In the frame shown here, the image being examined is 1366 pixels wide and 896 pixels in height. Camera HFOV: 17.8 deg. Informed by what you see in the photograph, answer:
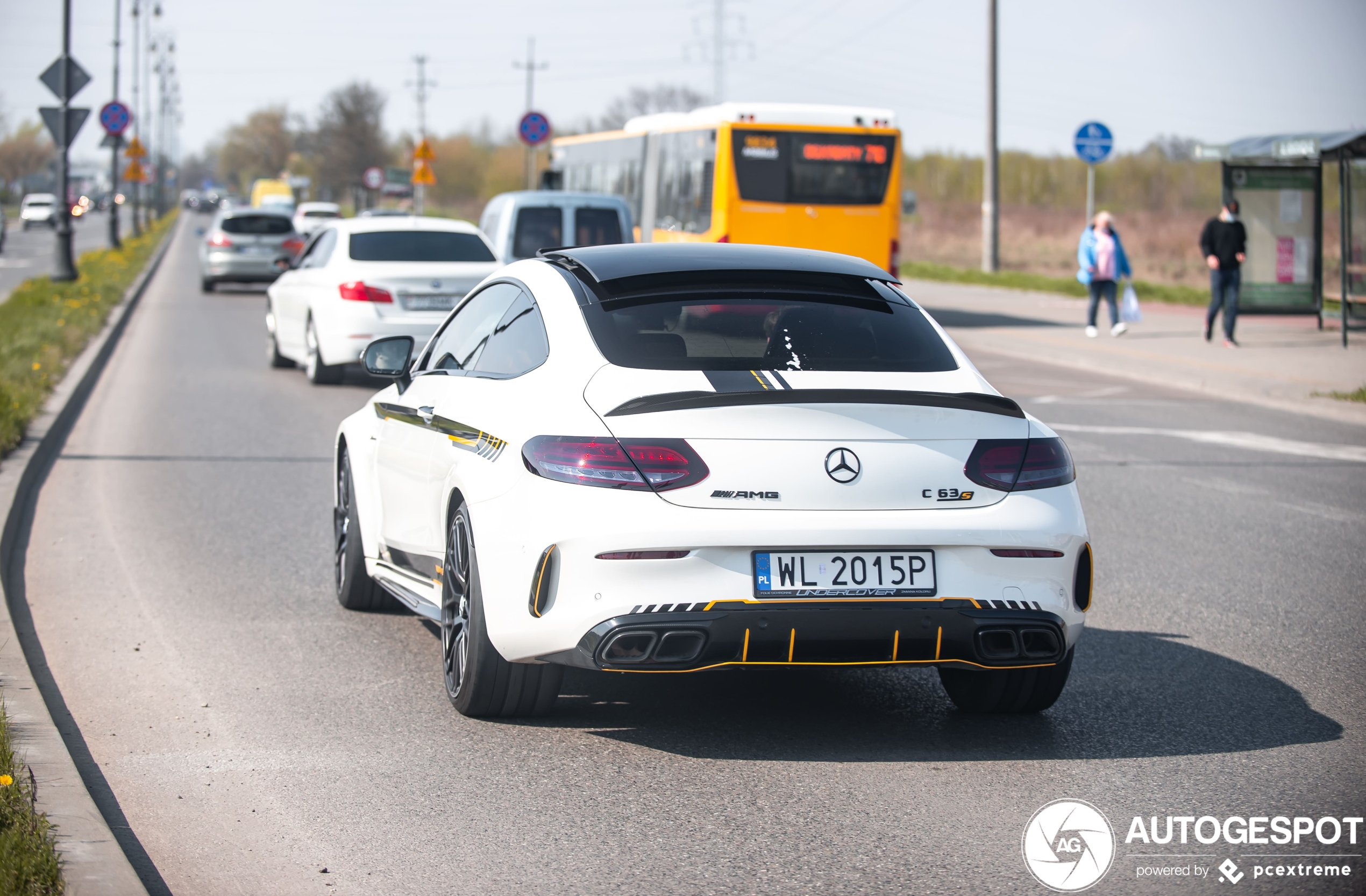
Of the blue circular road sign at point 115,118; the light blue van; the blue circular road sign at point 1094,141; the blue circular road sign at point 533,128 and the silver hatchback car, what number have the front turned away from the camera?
2

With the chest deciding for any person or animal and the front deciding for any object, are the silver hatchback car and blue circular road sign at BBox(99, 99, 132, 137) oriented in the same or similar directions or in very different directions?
very different directions

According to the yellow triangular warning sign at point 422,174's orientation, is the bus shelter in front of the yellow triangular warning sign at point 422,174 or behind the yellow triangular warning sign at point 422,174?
in front

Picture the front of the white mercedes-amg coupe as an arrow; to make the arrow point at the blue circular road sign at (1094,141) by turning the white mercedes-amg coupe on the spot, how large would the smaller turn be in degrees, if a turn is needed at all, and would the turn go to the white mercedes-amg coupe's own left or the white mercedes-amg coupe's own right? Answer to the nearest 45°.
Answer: approximately 45° to the white mercedes-amg coupe's own right

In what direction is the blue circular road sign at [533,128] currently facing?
toward the camera

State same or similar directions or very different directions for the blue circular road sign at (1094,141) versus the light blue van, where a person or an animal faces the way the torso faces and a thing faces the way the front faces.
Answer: very different directions

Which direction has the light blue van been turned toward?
away from the camera

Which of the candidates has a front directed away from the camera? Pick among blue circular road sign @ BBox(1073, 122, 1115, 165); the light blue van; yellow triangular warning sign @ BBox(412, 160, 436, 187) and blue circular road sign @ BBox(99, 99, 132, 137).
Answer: the light blue van

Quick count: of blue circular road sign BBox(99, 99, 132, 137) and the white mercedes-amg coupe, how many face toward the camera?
1

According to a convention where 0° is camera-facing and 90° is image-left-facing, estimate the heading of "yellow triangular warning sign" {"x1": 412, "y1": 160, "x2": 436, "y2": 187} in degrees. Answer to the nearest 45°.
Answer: approximately 0°

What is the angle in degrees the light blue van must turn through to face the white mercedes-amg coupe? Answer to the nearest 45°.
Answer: approximately 180°

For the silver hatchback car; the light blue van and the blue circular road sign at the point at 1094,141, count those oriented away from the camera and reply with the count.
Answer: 2

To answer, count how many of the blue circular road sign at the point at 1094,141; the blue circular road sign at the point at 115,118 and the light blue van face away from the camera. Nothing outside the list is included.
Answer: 1

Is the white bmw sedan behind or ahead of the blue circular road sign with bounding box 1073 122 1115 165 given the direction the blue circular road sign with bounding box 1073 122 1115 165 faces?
ahead
